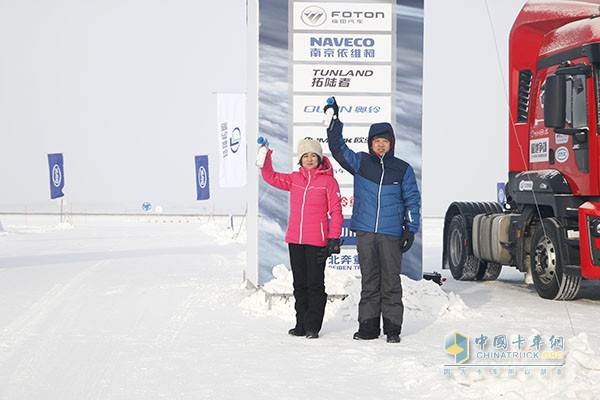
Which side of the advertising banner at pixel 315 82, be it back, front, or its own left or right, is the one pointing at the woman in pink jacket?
front

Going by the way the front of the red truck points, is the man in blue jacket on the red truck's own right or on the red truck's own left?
on the red truck's own right

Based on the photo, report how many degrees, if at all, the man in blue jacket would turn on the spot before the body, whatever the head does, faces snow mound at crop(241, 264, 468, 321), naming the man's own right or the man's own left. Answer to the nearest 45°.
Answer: approximately 180°

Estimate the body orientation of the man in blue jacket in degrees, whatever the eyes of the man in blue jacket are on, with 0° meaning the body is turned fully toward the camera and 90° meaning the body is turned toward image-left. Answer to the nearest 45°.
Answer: approximately 0°

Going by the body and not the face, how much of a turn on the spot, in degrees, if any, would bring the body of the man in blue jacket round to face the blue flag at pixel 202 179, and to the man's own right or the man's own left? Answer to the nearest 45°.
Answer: approximately 180°

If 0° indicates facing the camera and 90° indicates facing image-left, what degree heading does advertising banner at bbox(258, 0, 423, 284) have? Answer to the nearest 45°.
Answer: approximately 0°

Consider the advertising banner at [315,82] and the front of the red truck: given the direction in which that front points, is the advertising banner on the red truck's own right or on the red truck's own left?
on the red truck's own right

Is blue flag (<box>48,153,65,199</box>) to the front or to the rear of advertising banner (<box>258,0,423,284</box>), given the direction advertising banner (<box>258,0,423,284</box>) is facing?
to the rear

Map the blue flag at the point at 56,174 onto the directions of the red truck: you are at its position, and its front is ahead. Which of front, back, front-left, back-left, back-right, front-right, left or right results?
back

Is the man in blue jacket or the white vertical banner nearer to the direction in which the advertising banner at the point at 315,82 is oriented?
the man in blue jacket

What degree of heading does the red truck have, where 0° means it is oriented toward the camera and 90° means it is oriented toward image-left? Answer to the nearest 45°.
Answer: approximately 315°

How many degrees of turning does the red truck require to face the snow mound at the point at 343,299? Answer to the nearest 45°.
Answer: approximately 90° to its right

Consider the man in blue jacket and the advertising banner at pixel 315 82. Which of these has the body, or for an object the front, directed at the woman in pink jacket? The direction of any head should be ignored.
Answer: the advertising banner

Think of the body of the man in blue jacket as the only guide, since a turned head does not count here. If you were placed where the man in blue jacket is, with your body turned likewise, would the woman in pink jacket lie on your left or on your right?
on your right

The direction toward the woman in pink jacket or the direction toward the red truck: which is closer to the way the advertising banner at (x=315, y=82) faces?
the woman in pink jacket
